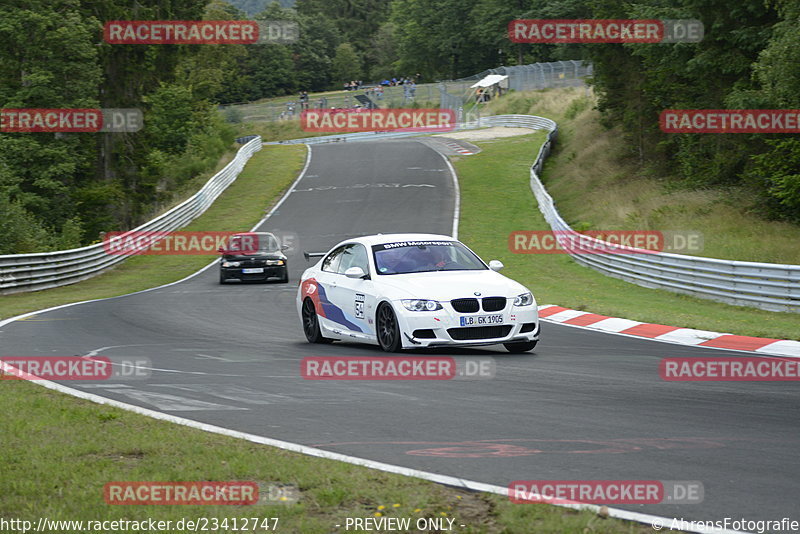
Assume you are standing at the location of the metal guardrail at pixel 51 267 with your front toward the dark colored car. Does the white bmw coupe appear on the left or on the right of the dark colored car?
right

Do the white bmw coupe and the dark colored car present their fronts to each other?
no

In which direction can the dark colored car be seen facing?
toward the camera

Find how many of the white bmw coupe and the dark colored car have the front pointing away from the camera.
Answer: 0

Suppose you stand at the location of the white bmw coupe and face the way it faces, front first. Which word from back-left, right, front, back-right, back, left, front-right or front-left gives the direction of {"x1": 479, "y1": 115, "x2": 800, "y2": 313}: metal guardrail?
left

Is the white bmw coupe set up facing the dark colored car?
no

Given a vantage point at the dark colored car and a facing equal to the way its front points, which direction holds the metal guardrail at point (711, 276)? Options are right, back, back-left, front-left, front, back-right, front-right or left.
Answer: front-left

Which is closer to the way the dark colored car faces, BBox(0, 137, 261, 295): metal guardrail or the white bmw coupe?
the white bmw coupe

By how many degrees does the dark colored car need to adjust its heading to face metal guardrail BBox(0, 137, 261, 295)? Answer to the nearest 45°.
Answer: approximately 90° to its right

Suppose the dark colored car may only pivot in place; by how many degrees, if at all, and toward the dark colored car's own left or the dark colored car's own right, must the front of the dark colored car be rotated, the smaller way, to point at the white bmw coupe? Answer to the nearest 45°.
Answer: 0° — it already faces it

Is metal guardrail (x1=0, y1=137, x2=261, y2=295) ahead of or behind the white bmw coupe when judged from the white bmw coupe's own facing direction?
behind

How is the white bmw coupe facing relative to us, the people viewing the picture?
facing the viewer and to the right of the viewer
